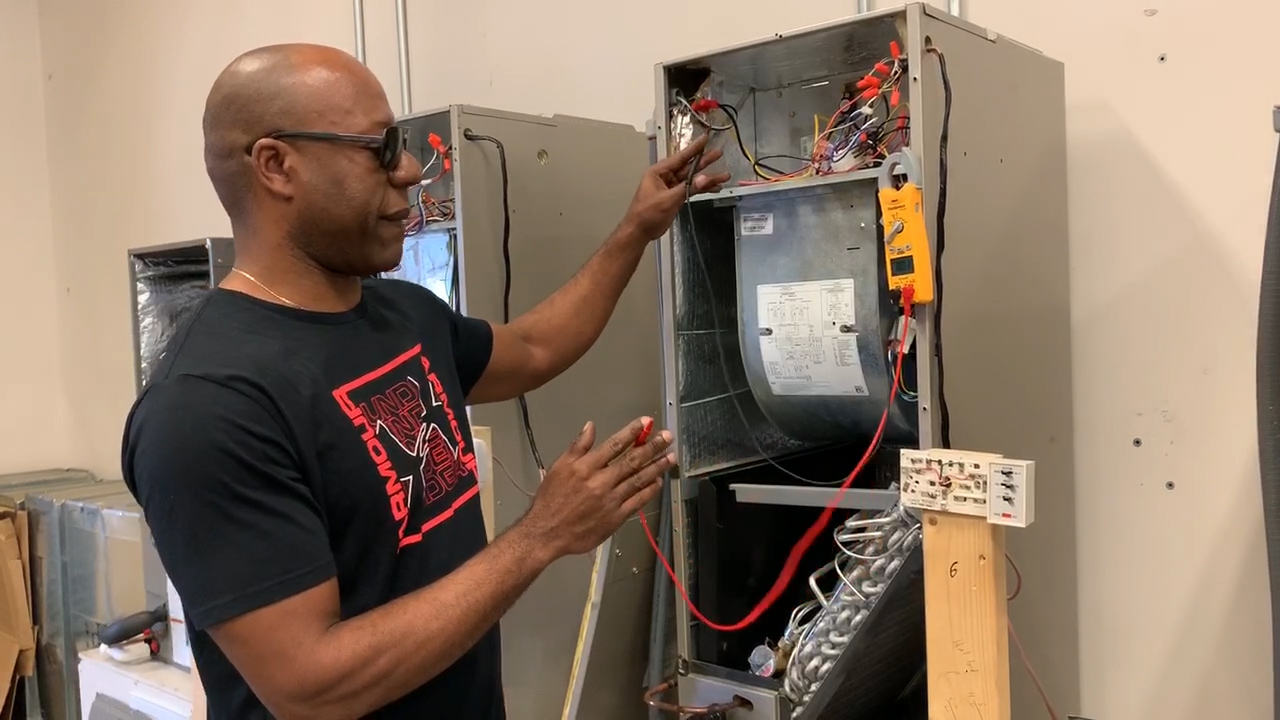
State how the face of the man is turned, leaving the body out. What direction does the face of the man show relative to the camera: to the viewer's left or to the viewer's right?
to the viewer's right

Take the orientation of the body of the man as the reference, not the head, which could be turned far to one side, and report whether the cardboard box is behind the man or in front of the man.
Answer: behind

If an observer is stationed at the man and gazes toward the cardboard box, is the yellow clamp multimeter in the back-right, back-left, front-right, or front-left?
back-right

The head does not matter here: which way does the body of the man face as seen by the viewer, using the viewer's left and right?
facing the viewer and to the right of the viewer

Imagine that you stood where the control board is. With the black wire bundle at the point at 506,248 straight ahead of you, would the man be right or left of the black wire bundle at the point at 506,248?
left

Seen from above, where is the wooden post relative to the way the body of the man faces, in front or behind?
in front

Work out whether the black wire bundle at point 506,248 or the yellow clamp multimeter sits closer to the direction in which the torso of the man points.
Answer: the yellow clamp multimeter

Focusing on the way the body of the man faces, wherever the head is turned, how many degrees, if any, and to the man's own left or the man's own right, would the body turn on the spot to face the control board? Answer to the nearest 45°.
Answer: approximately 45° to the man's own left

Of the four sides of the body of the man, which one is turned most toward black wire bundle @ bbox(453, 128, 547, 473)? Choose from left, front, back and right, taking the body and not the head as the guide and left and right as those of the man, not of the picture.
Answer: left

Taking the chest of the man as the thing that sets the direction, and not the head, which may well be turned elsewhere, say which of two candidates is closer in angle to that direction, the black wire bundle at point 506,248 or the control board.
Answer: the control board
